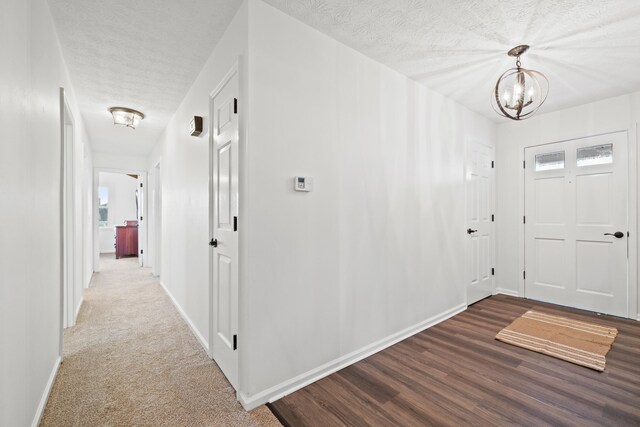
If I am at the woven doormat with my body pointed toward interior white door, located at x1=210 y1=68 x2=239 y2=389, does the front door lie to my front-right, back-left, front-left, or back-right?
back-right

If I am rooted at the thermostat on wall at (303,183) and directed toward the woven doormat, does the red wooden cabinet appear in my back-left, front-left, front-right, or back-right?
back-left

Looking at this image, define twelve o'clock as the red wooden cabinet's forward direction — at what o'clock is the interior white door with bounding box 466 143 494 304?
The interior white door is roughly at 11 o'clock from the red wooden cabinet.

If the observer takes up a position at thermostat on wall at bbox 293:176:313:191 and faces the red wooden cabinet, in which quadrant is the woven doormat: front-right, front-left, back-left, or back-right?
back-right

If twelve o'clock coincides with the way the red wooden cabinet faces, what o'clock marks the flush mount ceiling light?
The flush mount ceiling light is roughly at 12 o'clock from the red wooden cabinet.

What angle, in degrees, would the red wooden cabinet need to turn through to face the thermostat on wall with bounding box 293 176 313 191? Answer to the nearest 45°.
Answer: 0° — it already faces it

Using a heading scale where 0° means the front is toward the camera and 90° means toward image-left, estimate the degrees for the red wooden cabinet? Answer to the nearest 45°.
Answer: approximately 0°

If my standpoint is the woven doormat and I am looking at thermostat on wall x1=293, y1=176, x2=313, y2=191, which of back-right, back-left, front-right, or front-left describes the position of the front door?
back-right
